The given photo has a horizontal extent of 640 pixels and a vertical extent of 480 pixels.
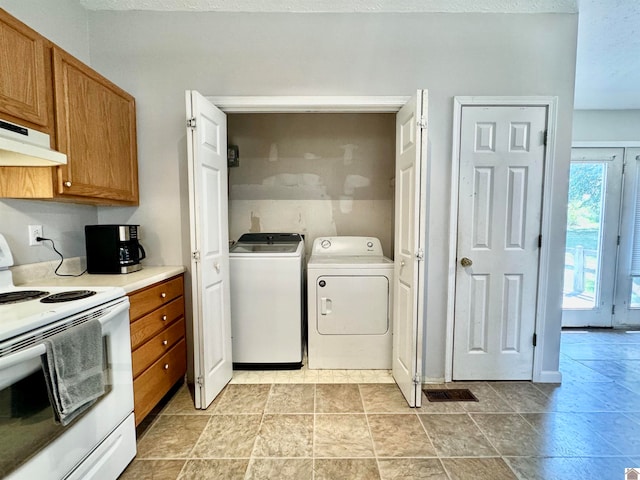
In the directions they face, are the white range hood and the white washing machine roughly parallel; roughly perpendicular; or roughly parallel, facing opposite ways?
roughly perpendicular

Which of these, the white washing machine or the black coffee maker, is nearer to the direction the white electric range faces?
the white washing machine

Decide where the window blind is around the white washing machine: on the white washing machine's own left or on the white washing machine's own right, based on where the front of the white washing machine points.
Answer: on the white washing machine's own left

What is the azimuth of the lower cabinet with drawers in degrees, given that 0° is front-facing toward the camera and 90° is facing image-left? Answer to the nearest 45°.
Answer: approximately 315°

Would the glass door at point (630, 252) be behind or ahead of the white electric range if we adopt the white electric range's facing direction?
ahead

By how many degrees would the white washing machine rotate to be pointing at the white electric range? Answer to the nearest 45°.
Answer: approximately 45° to its right

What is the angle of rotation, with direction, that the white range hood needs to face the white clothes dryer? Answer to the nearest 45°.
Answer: approximately 45° to its left

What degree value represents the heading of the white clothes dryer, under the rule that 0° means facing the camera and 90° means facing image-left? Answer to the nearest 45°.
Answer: approximately 0°

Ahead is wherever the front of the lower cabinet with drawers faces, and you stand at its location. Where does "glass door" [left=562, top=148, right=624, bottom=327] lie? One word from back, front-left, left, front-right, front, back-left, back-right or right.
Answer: front-left

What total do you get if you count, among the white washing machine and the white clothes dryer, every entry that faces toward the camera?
2
